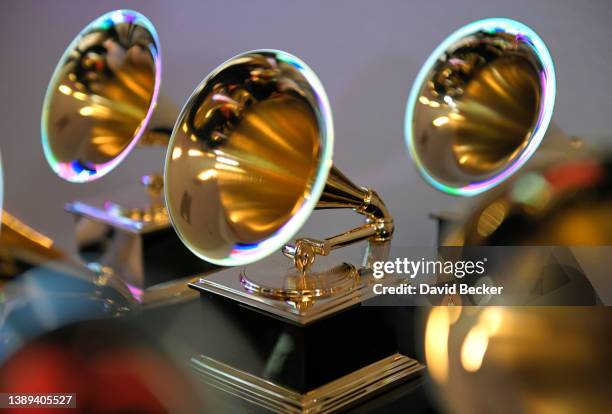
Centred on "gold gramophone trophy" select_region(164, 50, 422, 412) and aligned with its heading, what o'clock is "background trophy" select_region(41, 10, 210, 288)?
The background trophy is roughly at 3 o'clock from the gold gramophone trophy.

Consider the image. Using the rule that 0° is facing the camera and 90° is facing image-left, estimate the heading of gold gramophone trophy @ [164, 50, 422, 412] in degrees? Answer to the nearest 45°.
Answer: approximately 45°

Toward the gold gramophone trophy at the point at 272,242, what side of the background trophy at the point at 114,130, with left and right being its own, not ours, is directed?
left

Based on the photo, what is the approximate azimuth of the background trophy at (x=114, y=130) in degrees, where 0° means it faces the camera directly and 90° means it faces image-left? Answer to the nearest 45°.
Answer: approximately 45°

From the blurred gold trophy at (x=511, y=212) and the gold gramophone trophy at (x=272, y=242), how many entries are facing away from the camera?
0

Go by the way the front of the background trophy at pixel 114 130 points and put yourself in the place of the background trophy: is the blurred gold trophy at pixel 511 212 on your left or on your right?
on your left

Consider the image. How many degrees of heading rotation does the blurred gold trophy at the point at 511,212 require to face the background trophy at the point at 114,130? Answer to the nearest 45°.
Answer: approximately 45° to its right
